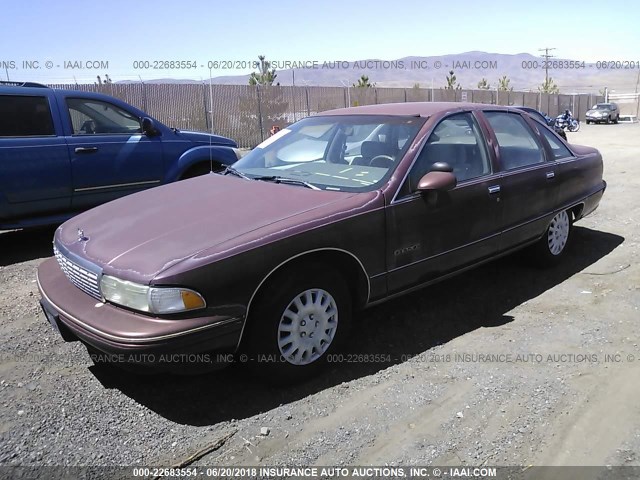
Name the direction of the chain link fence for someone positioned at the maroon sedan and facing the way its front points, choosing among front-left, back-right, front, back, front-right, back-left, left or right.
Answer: back-right

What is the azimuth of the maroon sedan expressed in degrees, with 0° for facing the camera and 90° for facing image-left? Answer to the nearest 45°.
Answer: approximately 45°

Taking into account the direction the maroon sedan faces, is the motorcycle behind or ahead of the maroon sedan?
behind

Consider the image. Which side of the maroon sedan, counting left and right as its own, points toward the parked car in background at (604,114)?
back
